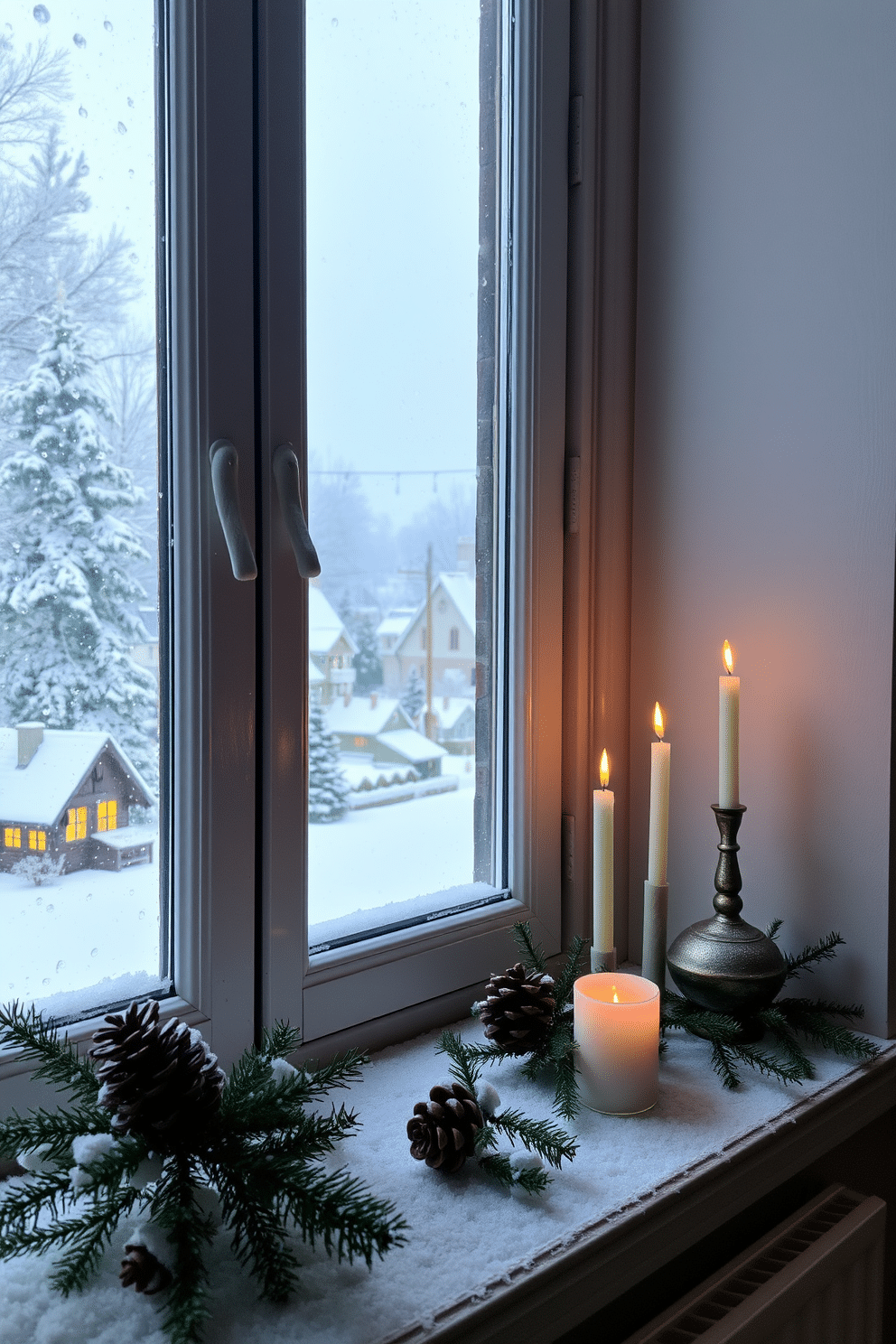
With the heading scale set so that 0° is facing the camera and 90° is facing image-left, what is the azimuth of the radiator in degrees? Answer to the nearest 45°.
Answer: approximately 315°
